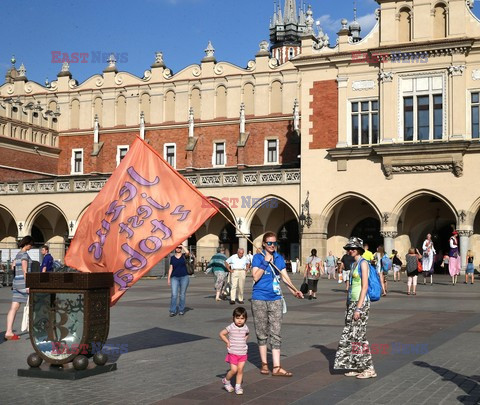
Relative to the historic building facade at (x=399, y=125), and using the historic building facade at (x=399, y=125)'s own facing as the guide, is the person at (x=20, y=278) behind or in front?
in front

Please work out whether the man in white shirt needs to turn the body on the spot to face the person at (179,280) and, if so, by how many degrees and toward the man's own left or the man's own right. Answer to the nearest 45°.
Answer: approximately 45° to the man's own right

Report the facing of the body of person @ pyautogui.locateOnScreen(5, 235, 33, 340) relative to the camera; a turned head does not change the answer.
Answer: to the viewer's right

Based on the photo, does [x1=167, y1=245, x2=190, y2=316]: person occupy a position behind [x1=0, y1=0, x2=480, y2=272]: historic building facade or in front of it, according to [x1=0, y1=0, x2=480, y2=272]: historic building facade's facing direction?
in front

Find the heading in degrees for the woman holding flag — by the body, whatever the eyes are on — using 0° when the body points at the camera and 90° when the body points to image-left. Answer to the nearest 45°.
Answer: approximately 315°

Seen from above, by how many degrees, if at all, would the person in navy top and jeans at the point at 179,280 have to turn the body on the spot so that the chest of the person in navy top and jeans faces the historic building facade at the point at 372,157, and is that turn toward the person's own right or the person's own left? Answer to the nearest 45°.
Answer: approximately 135° to the person's own left

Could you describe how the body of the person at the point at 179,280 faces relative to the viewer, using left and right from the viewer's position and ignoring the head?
facing the viewer

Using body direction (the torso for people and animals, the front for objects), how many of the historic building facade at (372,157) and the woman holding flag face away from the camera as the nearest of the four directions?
0

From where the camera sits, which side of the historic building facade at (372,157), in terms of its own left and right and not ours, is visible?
front

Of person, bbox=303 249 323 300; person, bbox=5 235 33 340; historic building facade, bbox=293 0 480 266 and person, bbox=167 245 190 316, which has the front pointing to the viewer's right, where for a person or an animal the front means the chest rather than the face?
person, bbox=5 235 33 340

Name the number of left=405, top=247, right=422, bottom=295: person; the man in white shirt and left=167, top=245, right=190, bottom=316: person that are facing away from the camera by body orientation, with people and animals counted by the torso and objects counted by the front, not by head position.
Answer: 1

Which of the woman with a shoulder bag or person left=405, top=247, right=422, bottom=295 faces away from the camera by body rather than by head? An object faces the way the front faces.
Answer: the person
